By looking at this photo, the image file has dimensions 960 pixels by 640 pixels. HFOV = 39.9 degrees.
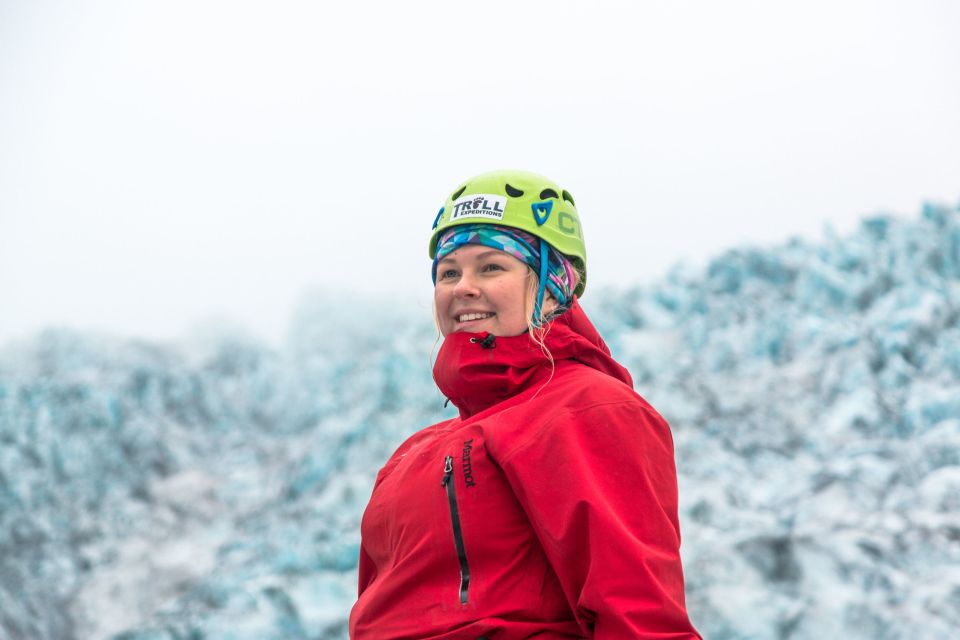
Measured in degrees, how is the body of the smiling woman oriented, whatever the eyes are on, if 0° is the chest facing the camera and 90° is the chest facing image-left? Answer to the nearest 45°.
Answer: approximately 45°
